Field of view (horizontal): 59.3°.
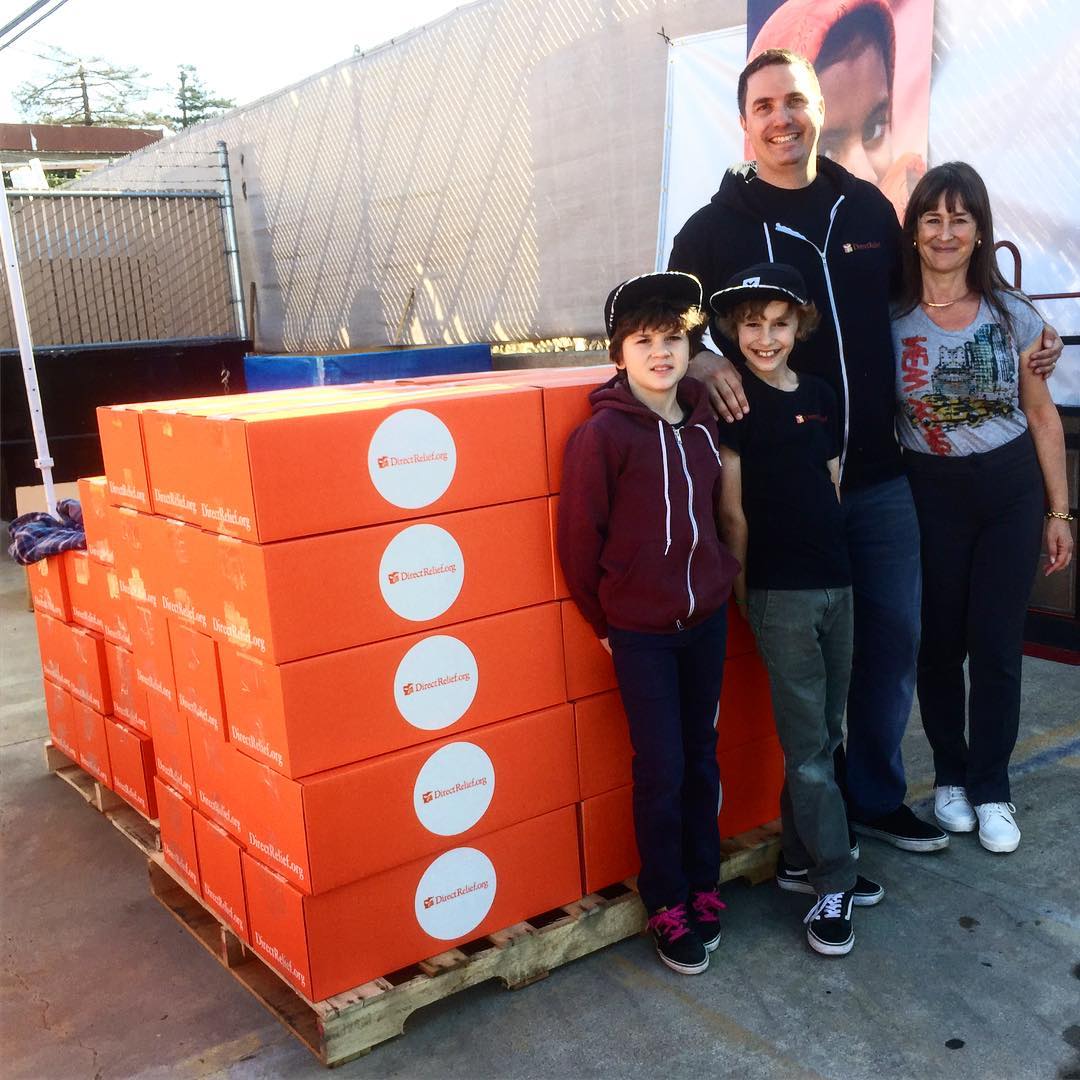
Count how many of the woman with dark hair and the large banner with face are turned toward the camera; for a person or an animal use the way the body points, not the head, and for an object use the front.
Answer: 2

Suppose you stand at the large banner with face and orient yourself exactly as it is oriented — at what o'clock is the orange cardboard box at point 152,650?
The orange cardboard box is roughly at 1 o'clock from the large banner with face.

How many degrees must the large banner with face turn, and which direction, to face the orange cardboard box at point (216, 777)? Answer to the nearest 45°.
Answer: approximately 45° to its right

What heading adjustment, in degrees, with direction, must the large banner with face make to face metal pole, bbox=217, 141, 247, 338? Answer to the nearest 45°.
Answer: approximately 135° to its right

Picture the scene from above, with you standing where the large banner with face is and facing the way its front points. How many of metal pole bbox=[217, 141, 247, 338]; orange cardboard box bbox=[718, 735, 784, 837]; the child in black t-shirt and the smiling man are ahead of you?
3

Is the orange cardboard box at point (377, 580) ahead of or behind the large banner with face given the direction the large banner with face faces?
ahead

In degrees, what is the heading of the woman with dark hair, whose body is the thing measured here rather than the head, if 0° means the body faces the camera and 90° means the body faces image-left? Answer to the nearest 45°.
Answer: approximately 0°

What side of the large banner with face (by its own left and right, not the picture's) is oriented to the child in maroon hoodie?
front

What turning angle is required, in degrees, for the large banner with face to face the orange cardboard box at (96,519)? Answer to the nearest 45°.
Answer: approximately 45° to its right

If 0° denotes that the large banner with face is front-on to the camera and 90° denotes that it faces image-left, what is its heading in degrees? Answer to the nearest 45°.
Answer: approximately 0°

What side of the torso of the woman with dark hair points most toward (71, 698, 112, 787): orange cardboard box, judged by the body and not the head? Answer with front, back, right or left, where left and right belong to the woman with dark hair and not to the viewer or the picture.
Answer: right

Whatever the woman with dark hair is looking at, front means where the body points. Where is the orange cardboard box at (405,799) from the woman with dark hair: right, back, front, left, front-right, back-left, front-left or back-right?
front-right

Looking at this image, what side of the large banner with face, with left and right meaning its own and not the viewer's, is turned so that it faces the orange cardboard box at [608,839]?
front

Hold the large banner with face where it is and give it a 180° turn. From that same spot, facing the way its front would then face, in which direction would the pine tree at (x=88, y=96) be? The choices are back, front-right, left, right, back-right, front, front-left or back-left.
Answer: front-left

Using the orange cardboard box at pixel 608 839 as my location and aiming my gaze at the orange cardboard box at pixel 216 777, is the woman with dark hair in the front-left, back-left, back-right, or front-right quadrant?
back-right

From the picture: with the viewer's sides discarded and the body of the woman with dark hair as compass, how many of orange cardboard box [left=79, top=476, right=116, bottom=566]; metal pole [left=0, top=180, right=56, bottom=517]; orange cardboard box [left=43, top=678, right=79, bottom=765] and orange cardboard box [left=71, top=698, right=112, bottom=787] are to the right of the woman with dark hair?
4
